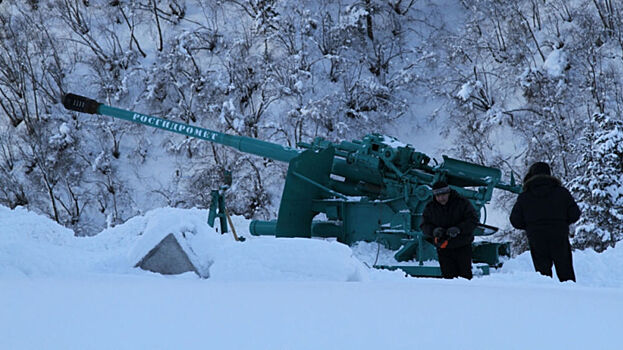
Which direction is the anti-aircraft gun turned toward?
to the viewer's left

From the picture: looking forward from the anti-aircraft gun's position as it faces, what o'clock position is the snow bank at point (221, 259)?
The snow bank is roughly at 10 o'clock from the anti-aircraft gun.

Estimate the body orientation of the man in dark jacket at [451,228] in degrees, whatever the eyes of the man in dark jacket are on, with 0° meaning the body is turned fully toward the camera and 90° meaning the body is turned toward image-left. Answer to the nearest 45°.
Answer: approximately 45°

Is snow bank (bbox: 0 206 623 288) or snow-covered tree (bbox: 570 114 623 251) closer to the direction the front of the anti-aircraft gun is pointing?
the snow bank

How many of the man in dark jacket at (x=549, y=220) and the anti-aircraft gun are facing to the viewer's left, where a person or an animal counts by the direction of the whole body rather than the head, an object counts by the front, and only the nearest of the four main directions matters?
1

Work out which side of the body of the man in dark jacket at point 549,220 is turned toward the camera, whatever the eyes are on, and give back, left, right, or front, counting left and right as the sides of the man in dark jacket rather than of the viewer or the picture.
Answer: back

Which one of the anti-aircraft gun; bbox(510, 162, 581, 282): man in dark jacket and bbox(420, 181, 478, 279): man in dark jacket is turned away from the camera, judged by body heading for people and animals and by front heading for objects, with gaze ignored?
bbox(510, 162, 581, 282): man in dark jacket

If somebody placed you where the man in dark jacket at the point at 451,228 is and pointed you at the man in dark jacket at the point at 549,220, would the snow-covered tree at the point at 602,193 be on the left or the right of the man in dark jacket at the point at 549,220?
left

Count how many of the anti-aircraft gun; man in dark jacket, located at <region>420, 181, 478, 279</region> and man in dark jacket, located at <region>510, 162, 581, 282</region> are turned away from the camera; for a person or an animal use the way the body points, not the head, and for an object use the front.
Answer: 1

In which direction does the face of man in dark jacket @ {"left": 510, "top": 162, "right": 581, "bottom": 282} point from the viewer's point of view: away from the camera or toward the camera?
away from the camera

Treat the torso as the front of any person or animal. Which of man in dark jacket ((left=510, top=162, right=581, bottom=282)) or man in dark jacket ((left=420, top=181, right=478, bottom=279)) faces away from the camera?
man in dark jacket ((left=510, top=162, right=581, bottom=282))
